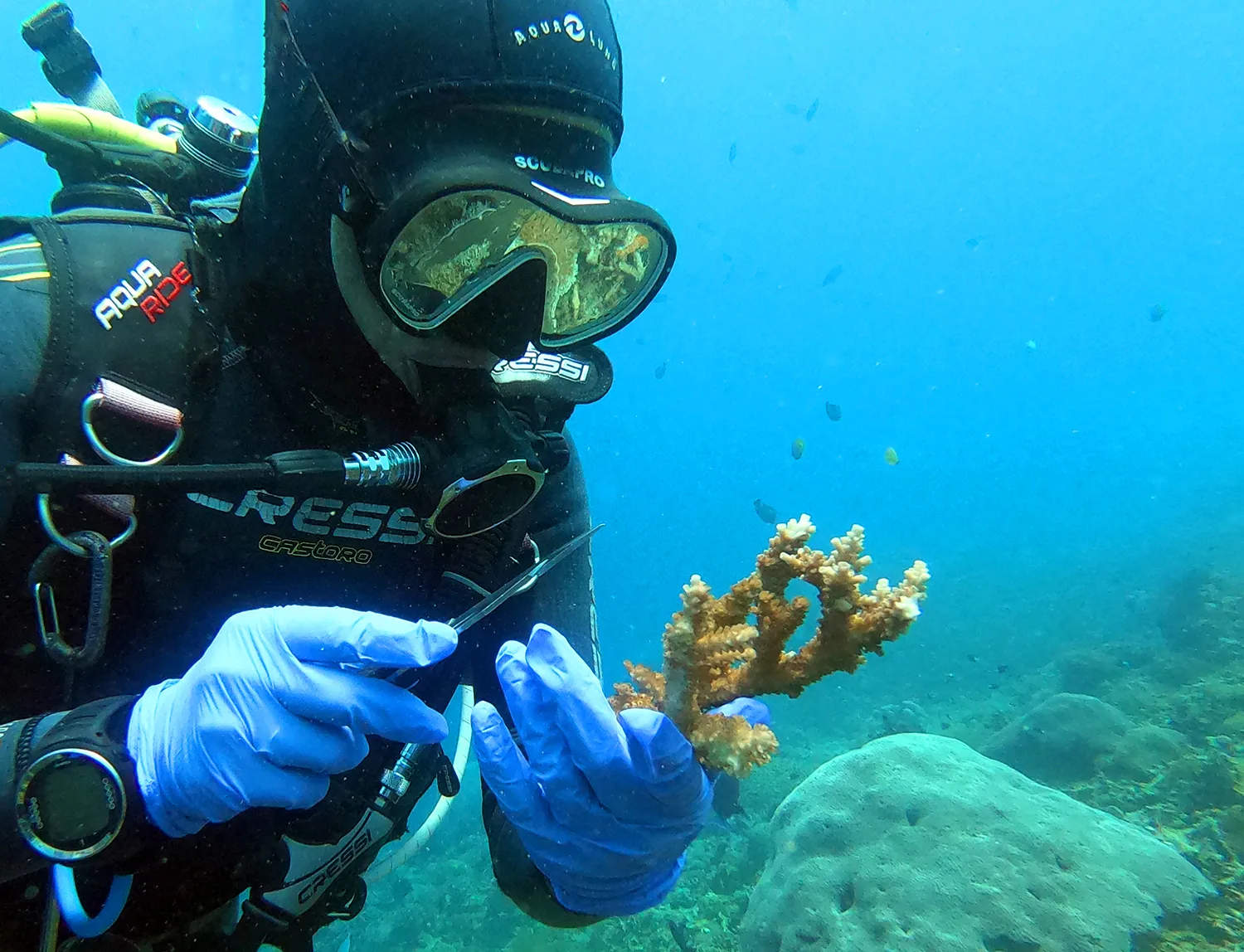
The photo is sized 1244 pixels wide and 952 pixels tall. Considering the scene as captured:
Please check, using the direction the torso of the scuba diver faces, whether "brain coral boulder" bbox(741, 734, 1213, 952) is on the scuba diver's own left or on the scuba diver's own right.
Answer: on the scuba diver's own left

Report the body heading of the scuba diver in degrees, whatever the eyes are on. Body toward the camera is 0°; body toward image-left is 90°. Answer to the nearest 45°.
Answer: approximately 315°

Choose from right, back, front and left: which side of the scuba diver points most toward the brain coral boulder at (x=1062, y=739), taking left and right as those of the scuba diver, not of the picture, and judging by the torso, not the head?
left

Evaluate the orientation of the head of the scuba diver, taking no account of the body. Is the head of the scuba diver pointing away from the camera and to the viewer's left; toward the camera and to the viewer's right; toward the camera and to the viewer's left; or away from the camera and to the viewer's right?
toward the camera and to the viewer's right
